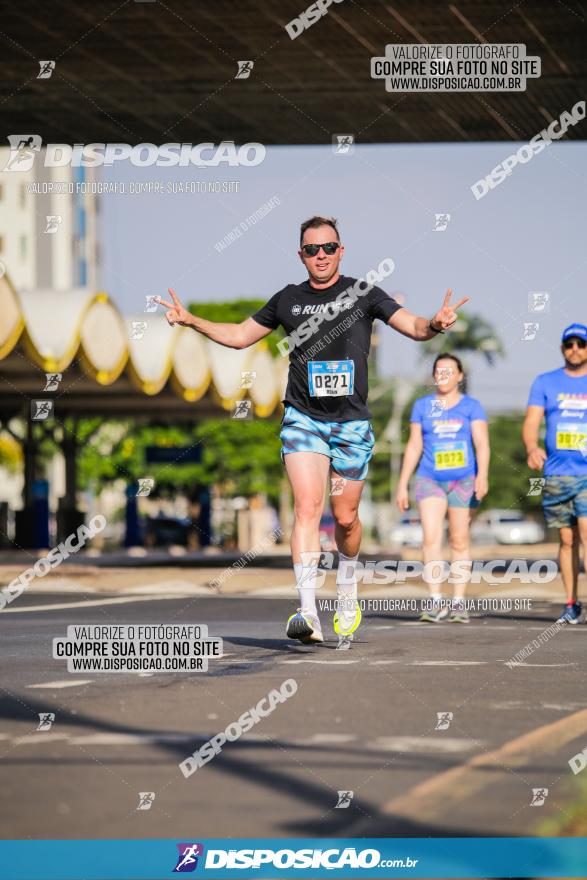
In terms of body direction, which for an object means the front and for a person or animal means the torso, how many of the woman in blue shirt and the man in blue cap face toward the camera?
2

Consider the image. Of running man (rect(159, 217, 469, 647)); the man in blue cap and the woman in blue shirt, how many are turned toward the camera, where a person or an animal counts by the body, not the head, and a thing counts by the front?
3

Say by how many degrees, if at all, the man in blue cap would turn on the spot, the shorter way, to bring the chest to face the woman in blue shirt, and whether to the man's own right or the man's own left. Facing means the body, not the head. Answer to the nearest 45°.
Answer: approximately 135° to the man's own right

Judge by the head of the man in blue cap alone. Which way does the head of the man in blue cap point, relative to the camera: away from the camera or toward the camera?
toward the camera

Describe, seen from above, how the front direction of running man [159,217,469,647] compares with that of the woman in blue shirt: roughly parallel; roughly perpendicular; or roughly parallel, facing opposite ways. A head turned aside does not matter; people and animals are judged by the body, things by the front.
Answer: roughly parallel

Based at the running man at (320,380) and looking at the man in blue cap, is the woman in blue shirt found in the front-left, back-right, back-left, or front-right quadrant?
front-left

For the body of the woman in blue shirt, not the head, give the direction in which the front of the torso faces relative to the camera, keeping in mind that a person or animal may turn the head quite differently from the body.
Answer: toward the camera

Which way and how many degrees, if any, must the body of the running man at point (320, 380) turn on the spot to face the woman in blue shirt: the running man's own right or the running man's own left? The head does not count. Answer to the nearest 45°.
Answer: approximately 180°

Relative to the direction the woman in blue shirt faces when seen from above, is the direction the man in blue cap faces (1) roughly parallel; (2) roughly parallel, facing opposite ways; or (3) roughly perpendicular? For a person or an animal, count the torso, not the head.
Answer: roughly parallel

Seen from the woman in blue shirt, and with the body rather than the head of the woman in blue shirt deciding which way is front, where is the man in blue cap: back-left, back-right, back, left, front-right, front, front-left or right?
front-left

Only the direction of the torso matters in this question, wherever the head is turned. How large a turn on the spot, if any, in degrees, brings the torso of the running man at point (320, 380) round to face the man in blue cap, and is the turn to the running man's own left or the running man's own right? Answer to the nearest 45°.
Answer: approximately 135° to the running man's own left

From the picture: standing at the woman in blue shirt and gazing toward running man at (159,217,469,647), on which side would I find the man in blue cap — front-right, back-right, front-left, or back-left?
front-left

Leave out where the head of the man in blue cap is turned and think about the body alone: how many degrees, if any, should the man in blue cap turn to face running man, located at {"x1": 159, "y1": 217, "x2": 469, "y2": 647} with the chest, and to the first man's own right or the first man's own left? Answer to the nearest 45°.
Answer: approximately 45° to the first man's own right
